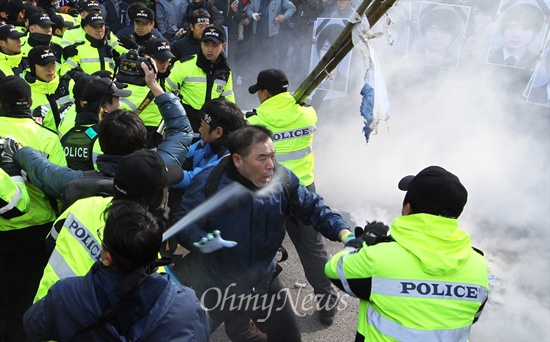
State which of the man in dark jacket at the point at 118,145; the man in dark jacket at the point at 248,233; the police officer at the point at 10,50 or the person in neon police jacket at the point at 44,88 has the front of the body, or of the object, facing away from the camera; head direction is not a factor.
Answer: the man in dark jacket at the point at 118,145

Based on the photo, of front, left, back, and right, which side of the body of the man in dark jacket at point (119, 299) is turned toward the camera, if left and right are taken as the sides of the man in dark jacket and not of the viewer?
back

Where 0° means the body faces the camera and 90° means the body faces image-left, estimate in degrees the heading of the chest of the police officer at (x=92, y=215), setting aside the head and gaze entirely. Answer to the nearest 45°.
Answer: approximately 225°

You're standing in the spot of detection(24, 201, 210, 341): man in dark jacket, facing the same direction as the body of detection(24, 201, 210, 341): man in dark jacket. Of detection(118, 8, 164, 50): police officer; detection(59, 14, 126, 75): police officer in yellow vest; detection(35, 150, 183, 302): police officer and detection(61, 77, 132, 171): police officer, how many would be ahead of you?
4

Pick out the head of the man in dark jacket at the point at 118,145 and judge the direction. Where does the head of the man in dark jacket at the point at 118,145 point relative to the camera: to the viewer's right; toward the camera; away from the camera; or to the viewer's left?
away from the camera

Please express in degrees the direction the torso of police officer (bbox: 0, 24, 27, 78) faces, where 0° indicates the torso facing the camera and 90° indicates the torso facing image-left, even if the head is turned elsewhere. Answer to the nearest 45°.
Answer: approximately 315°

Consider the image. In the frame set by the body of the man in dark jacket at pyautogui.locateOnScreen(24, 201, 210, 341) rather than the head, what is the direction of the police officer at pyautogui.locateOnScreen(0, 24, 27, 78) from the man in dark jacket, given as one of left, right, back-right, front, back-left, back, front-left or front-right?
front

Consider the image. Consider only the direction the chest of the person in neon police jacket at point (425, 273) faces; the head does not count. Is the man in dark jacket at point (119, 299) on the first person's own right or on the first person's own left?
on the first person's own left

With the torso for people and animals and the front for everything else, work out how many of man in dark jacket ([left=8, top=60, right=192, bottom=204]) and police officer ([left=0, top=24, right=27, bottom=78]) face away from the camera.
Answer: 1

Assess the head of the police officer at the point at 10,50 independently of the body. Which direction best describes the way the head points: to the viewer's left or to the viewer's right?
to the viewer's right

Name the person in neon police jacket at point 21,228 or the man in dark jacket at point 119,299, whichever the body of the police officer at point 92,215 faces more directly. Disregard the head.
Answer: the person in neon police jacket
